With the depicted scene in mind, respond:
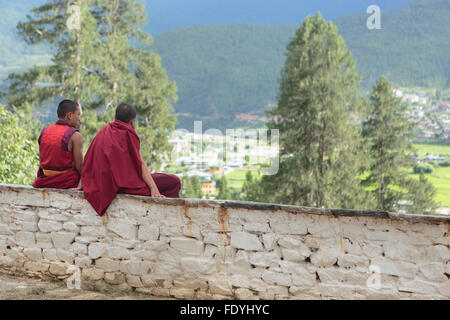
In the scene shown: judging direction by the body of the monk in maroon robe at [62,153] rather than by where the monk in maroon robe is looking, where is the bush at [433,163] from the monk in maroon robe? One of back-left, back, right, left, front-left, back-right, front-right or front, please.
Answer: front

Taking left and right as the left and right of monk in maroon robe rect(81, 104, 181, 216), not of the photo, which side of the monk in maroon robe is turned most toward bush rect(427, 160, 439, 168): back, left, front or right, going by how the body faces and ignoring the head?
front

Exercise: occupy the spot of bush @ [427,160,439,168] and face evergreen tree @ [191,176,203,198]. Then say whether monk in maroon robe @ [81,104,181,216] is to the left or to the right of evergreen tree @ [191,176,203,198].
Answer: left

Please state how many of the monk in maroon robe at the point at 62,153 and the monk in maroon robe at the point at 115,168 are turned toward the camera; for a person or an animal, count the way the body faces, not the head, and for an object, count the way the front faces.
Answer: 0

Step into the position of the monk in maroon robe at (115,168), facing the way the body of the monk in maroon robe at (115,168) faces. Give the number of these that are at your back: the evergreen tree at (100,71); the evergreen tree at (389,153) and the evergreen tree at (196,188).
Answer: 0

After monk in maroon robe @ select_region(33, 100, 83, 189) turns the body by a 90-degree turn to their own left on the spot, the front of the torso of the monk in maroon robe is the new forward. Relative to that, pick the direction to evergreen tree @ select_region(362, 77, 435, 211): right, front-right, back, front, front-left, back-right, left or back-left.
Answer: right

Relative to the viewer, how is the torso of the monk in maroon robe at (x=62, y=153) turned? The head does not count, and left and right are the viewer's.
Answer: facing away from the viewer and to the right of the viewer

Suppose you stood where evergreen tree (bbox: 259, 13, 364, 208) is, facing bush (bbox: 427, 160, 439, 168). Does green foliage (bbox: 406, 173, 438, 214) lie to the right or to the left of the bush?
right

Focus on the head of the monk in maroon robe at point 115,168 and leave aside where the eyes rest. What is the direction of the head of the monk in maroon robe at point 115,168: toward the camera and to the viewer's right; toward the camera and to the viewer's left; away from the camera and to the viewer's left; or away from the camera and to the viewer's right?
away from the camera and to the viewer's right

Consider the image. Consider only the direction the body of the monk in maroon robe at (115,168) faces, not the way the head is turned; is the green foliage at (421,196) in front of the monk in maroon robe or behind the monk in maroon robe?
in front

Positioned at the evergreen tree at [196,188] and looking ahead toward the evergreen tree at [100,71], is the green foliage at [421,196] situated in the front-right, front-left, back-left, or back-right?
front-left

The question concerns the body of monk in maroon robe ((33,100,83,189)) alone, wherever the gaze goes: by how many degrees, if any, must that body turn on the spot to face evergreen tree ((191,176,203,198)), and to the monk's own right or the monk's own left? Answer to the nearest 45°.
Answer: approximately 45° to the monk's own left

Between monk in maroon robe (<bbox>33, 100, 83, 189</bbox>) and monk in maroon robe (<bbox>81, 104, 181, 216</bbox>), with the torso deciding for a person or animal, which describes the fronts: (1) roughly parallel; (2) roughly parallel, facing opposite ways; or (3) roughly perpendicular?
roughly parallel

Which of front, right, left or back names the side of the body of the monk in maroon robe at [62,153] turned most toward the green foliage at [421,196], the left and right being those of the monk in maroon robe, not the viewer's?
front

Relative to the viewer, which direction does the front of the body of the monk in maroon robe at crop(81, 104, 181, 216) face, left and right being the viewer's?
facing away from the viewer and to the right of the viewer

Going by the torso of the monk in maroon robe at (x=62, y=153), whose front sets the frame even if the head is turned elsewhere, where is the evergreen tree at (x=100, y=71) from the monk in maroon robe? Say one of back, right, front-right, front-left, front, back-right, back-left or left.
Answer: front-left

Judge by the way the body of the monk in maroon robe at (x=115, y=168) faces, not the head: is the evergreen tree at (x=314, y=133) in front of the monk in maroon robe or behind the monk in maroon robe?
in front
